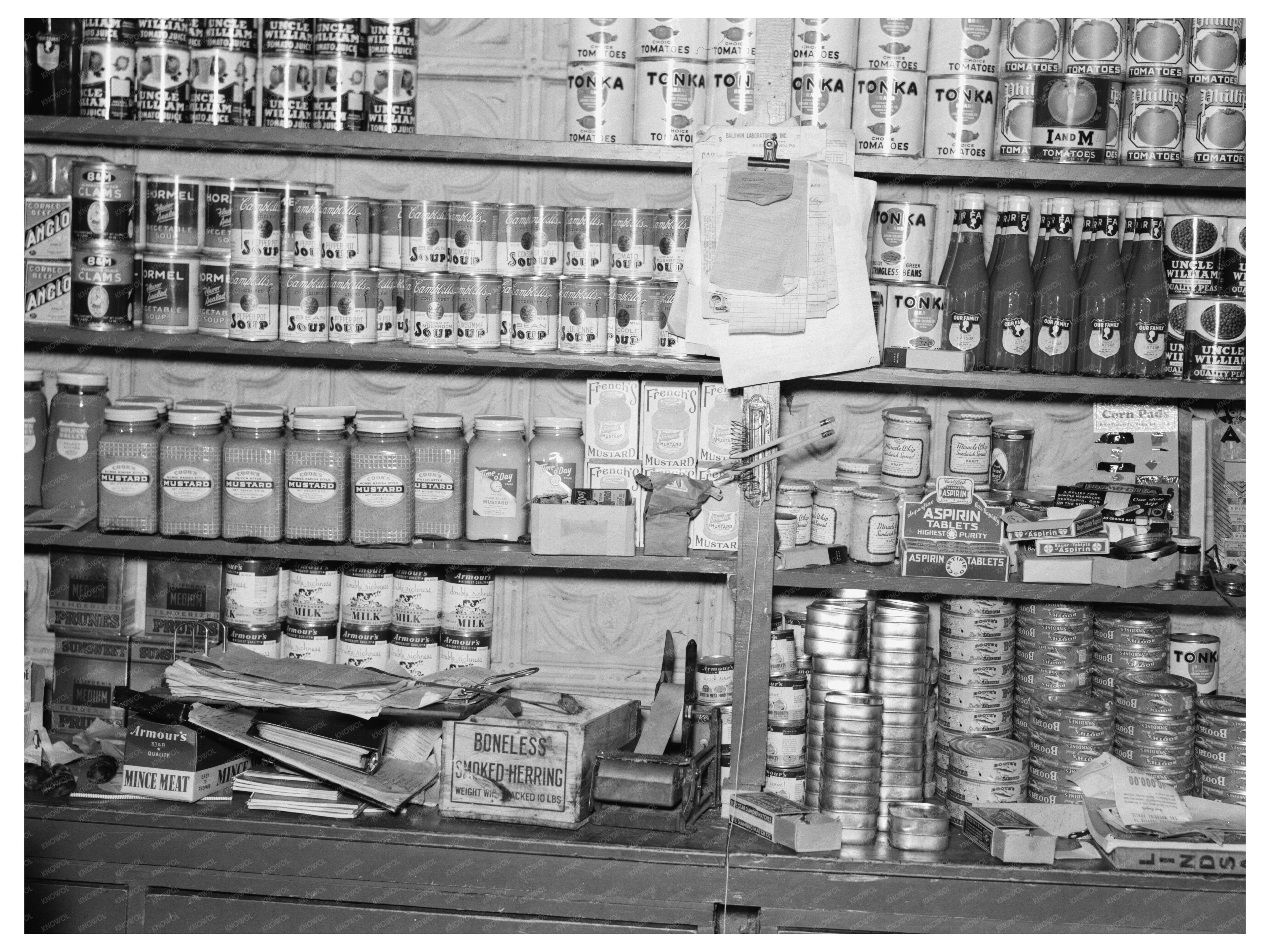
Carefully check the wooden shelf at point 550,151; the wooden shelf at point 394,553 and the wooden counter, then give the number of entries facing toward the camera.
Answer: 3

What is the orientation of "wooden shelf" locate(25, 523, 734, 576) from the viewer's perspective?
toward the camera

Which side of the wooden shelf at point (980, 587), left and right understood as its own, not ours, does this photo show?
front

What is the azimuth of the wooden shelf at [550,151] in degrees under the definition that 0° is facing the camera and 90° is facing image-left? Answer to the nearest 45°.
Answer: approximately 0°

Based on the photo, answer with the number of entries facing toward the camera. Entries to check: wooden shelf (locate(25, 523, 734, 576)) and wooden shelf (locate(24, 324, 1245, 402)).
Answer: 2
